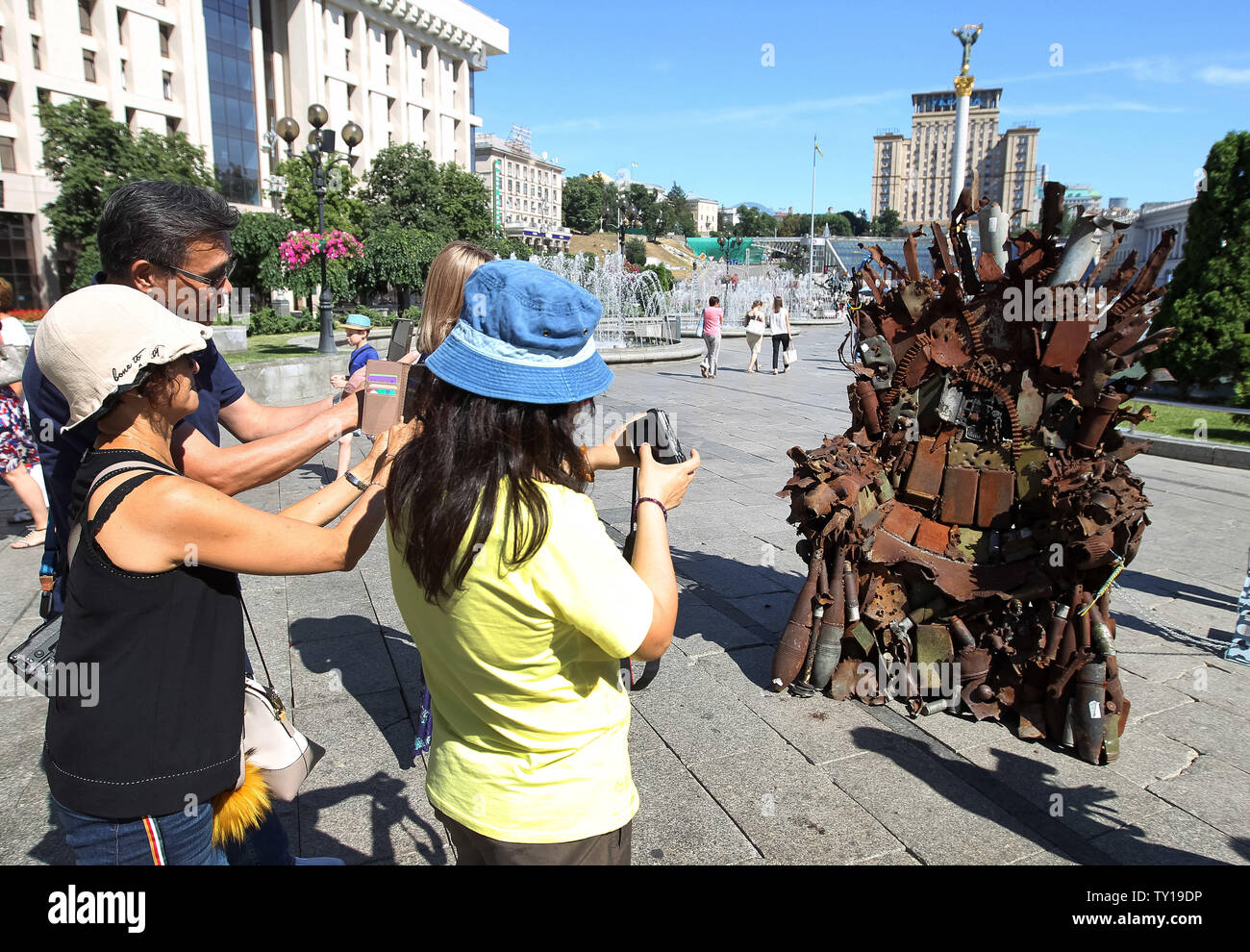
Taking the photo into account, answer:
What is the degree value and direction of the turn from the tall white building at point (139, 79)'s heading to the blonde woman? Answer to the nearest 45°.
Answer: approximately 45° to its right

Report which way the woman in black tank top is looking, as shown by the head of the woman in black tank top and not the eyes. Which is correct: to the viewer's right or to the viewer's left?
to the viewer's right

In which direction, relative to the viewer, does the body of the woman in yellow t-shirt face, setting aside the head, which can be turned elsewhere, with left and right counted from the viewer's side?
facing away from the viewer and to the right of the viewer

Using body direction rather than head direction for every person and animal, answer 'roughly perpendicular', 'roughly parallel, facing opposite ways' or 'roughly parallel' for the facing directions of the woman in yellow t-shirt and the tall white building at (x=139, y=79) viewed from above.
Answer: roughly perpendicular

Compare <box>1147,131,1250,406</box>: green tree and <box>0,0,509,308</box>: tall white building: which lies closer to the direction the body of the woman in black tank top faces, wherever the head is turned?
the green tree

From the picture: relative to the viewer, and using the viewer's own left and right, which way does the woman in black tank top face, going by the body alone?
facing to the right of the viewer

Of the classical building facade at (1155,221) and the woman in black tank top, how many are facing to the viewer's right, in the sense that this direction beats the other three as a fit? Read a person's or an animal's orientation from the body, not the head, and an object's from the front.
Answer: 1

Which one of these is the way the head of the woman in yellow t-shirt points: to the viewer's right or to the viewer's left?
to the viewer's right

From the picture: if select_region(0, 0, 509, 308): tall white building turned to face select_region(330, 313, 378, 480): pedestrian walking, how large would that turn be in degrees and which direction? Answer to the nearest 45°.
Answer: approximately 45° to its right

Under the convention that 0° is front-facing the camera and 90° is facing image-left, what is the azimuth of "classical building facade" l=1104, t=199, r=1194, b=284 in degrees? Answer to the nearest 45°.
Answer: approximately 45°

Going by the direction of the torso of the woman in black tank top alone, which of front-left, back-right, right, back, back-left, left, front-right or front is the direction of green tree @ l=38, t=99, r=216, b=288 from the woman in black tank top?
left

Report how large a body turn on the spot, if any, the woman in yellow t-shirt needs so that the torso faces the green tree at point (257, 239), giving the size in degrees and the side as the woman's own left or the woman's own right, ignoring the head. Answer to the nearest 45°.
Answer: approximately 45° to the woman's own left

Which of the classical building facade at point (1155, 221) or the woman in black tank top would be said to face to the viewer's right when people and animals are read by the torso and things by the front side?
the woman in black tank top

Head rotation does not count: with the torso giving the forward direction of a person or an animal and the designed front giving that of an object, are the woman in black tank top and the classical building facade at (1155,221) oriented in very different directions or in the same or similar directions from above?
very different directions

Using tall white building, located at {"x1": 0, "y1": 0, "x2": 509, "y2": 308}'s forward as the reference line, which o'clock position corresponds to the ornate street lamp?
The ornate street lamp is roughly at 1 o'clock from the tall white building.
